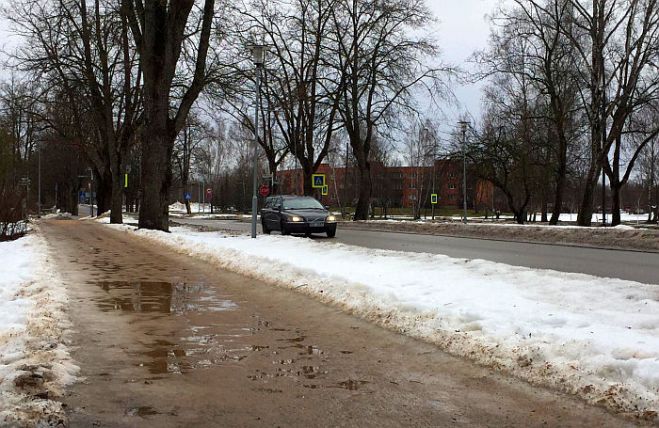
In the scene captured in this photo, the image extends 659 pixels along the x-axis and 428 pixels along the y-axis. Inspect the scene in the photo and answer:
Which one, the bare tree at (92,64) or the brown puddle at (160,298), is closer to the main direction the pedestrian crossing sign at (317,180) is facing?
the brown puddle

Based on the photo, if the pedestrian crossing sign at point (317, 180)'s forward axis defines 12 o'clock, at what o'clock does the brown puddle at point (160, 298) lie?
The brown puddle is roughly at 12 o'clock from the pedestrian crossing sign.

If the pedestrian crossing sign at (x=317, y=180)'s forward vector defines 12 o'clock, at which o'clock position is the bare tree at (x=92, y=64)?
The bare tree is roughly at 2 o'clock from the pedestrian crossing sign.

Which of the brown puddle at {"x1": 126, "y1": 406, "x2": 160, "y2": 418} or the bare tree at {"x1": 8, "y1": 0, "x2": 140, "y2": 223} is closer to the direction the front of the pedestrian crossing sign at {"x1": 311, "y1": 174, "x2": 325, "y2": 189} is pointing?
the brown puddle

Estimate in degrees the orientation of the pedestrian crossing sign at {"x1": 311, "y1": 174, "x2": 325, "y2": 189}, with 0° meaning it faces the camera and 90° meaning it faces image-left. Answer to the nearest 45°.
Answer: approximately 0°

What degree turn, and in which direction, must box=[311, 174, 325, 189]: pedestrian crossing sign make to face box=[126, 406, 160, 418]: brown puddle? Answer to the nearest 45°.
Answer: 0° — it already faces it
